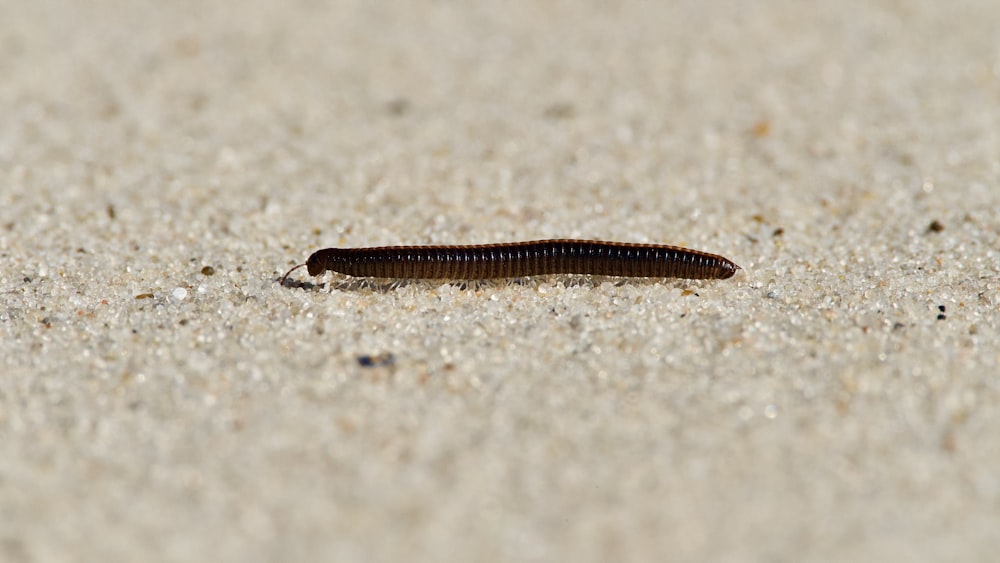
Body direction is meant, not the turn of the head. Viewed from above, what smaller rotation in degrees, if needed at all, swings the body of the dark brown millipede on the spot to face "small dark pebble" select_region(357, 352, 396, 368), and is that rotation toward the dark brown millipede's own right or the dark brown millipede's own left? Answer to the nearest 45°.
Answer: approximately 45° to the dark brown millipede's own left

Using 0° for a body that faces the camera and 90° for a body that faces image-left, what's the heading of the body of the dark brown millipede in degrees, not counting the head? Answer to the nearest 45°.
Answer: approximately 90°
